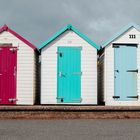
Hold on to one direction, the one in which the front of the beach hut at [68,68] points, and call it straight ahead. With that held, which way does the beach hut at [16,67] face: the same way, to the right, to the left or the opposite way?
the same way

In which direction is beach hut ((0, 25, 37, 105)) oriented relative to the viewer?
toward the camera

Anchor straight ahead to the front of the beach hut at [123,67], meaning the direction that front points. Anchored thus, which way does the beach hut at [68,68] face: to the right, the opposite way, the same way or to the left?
the same way

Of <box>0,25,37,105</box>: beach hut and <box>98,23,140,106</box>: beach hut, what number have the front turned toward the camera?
2

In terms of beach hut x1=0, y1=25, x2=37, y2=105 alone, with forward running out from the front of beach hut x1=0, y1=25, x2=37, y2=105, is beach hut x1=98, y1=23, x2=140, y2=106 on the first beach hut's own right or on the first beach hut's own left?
on the first beach hut's own left

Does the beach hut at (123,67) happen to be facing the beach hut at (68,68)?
no

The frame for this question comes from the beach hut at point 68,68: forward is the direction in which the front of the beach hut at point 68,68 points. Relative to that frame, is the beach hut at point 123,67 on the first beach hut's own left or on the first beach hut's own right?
on the first beach hut's own left

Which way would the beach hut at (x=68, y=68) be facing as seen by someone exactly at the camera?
facing the viewer

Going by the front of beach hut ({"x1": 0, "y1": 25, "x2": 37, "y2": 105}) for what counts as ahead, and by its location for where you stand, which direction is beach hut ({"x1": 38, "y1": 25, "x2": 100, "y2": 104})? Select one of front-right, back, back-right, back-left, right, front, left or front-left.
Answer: left

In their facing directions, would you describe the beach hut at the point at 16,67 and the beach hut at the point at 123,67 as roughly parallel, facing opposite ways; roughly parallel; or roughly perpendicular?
roughly parallel

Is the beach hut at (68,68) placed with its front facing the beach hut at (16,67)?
no
